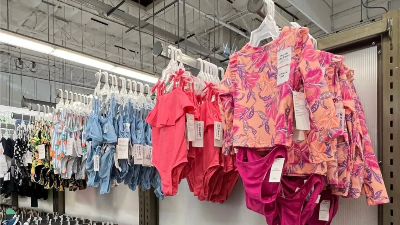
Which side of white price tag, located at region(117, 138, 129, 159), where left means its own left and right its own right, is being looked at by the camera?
front

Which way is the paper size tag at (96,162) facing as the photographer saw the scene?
facing the viewer

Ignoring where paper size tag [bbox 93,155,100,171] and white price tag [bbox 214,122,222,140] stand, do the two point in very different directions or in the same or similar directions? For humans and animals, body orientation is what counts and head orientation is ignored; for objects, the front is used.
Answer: same or similar directions

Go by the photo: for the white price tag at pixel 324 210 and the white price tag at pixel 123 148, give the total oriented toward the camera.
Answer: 2

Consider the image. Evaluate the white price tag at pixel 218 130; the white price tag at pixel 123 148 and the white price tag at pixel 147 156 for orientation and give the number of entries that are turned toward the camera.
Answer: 3

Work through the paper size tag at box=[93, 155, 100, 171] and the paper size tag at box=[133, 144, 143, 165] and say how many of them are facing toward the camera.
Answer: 2

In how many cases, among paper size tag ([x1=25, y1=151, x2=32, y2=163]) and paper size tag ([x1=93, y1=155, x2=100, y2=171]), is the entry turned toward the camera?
2
